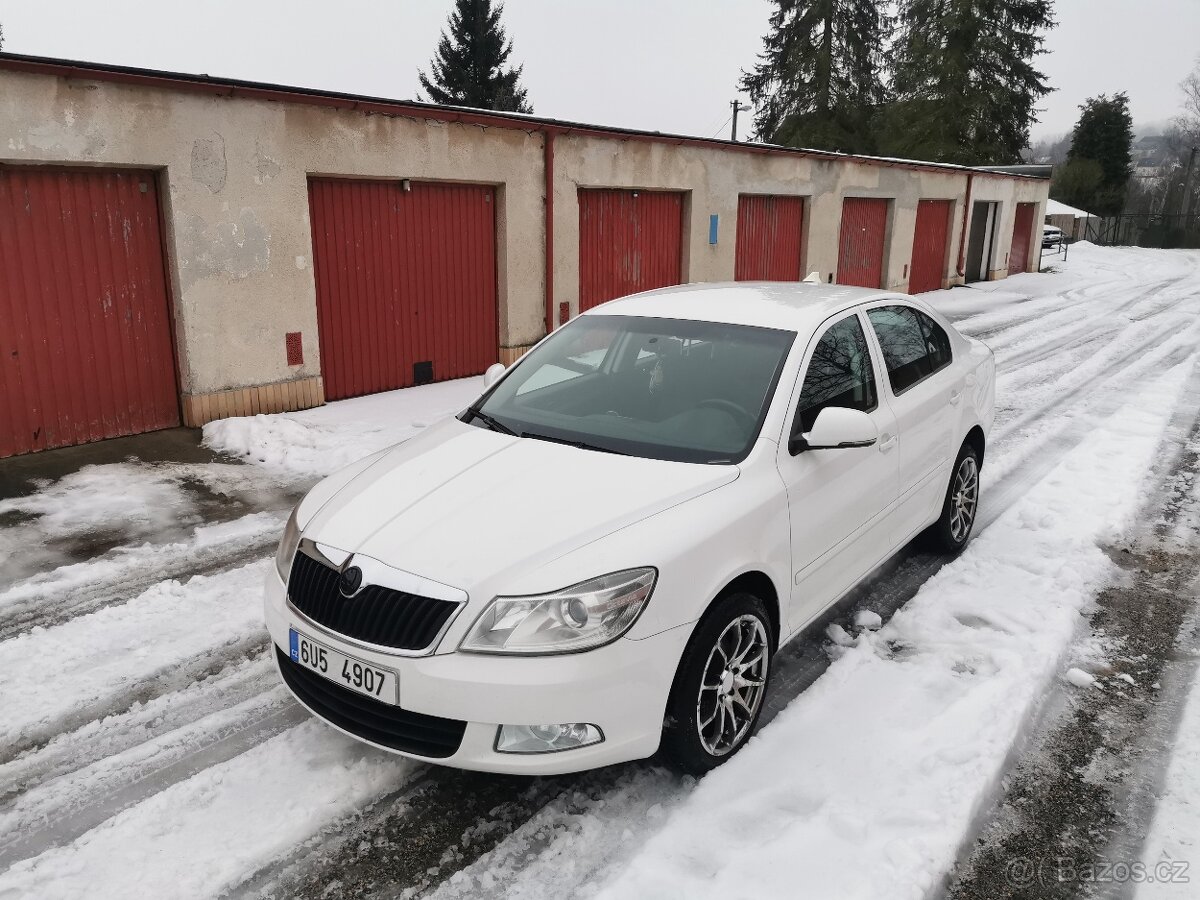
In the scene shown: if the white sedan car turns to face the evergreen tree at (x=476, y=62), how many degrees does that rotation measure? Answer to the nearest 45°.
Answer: approximately 135° to its right

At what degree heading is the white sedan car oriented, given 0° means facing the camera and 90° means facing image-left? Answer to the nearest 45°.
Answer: approximately 45°

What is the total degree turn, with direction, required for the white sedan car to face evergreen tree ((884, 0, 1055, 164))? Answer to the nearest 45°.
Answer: approximately 135° to its right

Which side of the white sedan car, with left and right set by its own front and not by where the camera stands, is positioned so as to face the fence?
back

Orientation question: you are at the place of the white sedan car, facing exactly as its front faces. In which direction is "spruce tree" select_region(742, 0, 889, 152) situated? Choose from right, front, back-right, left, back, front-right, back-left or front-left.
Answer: back-right
